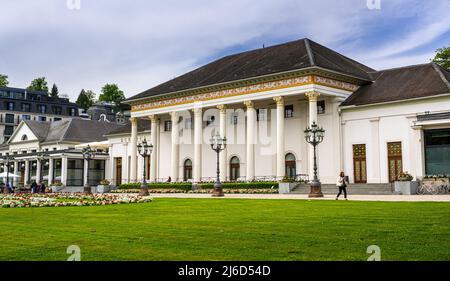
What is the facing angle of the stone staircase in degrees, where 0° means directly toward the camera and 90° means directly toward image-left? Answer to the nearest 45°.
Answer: approximately 0°

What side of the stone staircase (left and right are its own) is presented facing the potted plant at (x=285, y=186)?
right

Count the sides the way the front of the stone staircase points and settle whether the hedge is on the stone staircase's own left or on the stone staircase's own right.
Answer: on the stone staircase's own right

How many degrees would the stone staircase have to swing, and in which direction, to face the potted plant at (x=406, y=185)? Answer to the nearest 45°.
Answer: approximately 45° to its left

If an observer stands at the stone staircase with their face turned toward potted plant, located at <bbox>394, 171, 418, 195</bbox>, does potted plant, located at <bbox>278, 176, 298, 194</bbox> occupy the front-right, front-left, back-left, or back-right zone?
back-right
